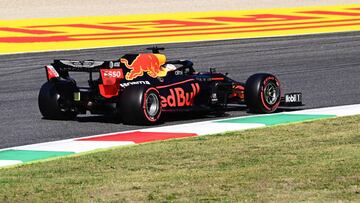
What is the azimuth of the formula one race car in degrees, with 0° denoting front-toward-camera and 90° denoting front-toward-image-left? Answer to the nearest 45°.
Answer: approximately 225°
